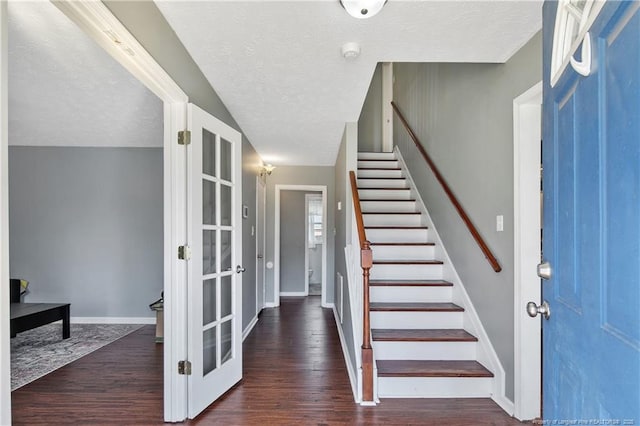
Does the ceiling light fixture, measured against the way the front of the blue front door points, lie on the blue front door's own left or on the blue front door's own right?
on the blue front door's own right

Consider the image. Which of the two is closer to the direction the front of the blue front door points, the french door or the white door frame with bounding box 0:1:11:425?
the white door frame

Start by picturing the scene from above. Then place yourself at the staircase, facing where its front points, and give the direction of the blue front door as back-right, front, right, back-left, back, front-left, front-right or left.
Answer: front

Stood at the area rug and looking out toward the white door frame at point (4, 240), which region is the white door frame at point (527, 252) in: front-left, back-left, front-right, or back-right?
front-left

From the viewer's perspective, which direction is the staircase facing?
toward the camera

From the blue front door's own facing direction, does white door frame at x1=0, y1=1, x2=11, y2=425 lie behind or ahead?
ahead

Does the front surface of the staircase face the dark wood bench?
no

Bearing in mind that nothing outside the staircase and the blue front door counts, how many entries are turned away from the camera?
0

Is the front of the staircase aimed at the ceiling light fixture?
yes

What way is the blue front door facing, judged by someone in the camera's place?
facing the viewer and to the left of the viewer

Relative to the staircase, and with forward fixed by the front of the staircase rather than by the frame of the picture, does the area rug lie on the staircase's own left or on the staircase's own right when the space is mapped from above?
on the staircase's own right

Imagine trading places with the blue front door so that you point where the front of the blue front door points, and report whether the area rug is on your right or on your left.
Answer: on your right
